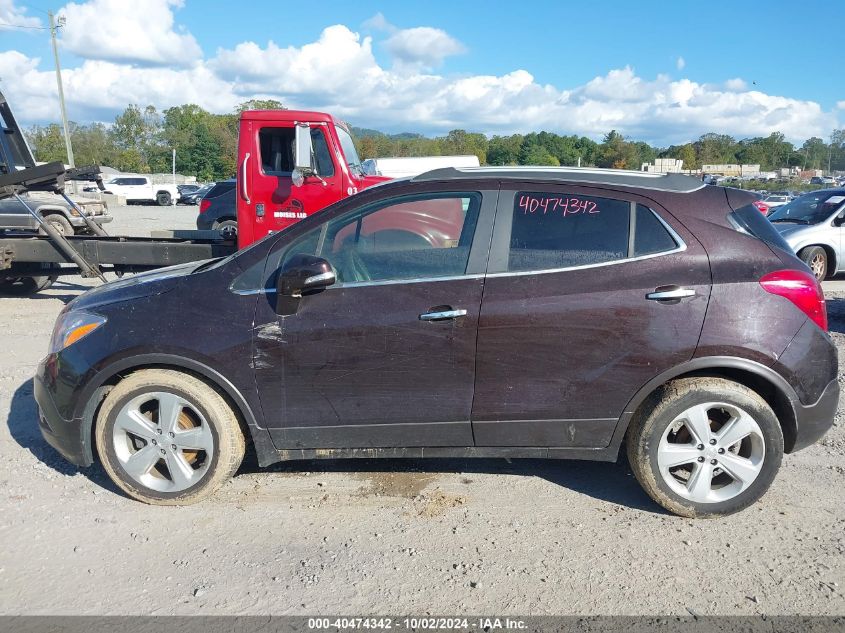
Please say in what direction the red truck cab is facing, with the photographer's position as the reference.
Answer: facing to the right of the viewer

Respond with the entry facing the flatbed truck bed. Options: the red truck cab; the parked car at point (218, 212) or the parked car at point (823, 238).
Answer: the parked car at point (823, 238)

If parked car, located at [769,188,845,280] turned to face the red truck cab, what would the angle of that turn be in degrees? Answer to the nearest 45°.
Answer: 0° — it already faces it

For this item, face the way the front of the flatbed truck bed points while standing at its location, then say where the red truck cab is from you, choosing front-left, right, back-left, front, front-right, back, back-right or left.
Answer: front-right

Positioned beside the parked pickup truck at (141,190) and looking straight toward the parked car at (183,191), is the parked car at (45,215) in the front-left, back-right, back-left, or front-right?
back-right

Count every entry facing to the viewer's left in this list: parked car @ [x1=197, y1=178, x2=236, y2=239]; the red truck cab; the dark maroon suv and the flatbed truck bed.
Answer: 1

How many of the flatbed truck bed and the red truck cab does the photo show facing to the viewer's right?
2

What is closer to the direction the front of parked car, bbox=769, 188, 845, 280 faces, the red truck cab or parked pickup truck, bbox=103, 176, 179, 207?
the red truck cab

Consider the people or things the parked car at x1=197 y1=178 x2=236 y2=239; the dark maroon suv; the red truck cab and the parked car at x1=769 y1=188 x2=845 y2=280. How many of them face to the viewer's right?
2

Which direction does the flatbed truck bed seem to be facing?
to the viewer's right

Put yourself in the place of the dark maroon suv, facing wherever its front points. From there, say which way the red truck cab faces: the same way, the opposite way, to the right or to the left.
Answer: the opposite way

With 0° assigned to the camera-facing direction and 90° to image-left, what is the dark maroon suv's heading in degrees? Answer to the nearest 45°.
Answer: approximately 90°

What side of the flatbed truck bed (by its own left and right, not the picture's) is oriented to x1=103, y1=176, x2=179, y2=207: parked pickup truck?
left

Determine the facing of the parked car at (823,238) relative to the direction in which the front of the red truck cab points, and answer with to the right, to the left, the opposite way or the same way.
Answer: the opposite way
